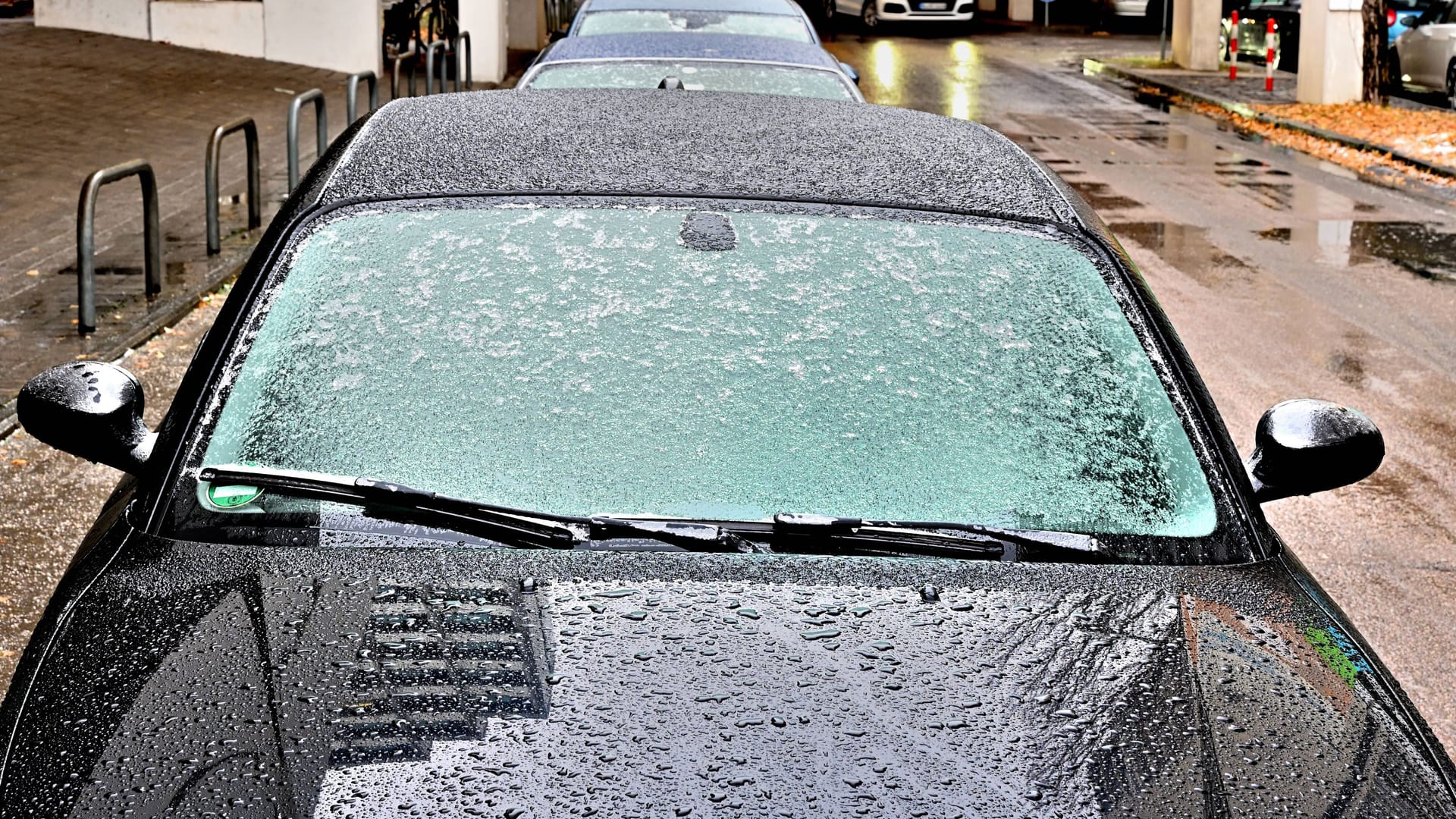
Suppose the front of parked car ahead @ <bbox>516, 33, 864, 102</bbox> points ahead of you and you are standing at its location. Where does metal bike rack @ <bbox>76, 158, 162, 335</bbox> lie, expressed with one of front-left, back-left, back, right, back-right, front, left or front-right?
right

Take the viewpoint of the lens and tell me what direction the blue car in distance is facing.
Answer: facing the viewer

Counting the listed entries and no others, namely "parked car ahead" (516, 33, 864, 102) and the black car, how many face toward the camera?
2

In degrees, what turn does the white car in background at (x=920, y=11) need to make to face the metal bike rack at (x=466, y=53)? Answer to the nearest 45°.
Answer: approximately 45° to its right

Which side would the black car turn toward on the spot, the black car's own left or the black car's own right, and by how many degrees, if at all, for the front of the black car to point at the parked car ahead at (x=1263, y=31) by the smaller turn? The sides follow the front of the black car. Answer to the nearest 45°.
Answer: approximately 180°

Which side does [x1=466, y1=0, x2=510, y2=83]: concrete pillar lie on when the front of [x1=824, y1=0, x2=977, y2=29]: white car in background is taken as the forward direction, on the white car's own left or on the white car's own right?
on the white car's own right

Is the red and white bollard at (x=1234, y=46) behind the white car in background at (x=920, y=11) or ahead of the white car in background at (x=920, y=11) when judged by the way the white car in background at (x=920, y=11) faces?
ahead

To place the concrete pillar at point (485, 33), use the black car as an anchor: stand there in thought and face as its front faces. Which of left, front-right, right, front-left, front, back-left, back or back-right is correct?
back

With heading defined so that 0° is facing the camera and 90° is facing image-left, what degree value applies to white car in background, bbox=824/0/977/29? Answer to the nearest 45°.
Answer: approximately 315°

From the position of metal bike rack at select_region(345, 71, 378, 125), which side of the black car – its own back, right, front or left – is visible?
back
